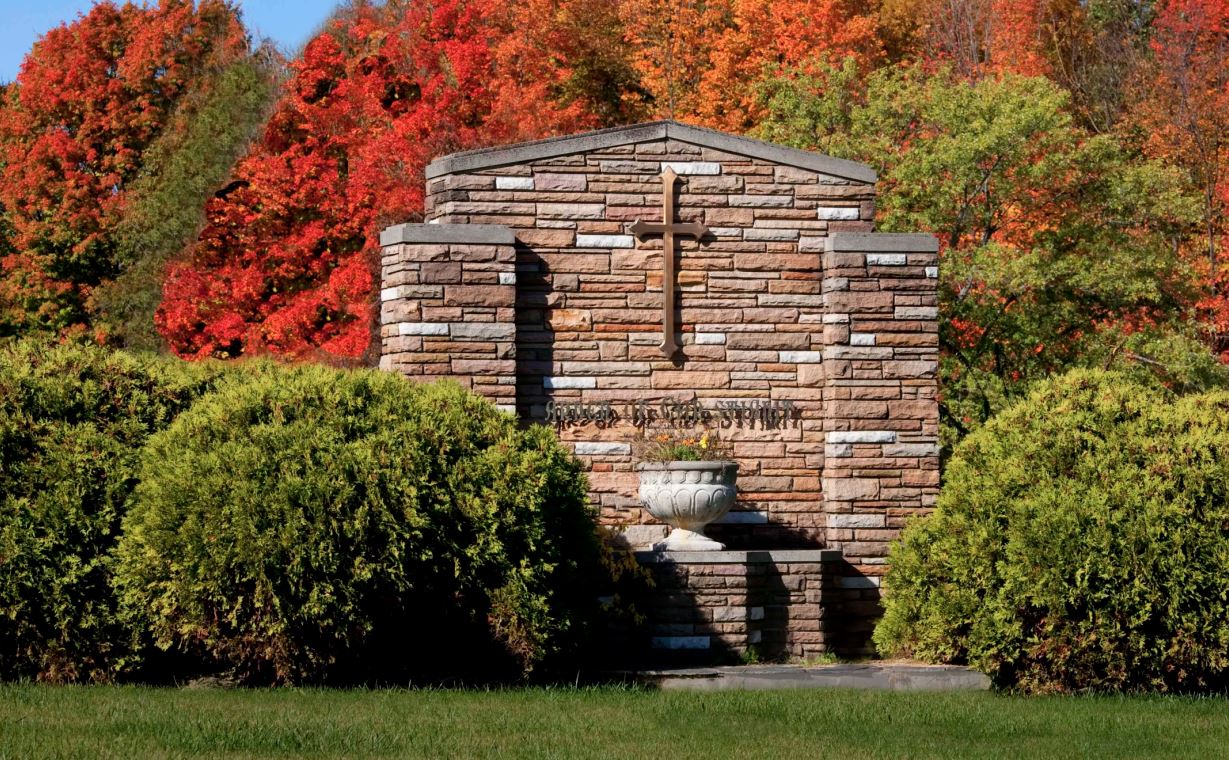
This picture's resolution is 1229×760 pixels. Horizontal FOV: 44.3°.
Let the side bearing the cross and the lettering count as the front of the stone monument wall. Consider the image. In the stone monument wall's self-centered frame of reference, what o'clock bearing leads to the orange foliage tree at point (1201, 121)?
The orange foliage tree is roughly at 7 o'clock from the stone monument wall.

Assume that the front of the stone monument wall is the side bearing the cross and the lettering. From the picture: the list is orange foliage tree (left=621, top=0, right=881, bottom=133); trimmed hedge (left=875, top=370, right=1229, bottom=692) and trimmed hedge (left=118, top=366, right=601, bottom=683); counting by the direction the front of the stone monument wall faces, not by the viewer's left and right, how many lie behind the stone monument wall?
1

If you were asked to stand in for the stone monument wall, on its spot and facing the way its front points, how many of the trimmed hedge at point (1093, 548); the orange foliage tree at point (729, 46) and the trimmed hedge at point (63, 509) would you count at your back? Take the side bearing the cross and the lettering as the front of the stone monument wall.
1

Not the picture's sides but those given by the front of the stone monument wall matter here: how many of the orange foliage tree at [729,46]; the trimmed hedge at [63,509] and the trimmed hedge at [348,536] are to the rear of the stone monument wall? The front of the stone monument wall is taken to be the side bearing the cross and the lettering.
1

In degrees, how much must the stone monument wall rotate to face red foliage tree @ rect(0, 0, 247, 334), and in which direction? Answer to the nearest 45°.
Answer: approximately 135° to its right

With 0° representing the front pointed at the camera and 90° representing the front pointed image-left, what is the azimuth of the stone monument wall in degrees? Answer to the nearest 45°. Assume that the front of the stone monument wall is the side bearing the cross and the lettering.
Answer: approximately 0°

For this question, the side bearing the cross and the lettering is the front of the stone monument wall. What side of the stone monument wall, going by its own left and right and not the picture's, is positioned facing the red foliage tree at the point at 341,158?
back

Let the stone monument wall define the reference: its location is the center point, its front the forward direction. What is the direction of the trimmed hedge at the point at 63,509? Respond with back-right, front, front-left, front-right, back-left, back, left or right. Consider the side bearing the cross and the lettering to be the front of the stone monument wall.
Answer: front-right

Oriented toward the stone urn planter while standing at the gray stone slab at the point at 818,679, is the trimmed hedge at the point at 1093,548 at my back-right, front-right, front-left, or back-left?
back-right

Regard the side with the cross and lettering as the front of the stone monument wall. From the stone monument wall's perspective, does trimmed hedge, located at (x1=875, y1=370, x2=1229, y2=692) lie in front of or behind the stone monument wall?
in front

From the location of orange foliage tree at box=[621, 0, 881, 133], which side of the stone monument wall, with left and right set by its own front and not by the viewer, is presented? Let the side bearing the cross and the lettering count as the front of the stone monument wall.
back
